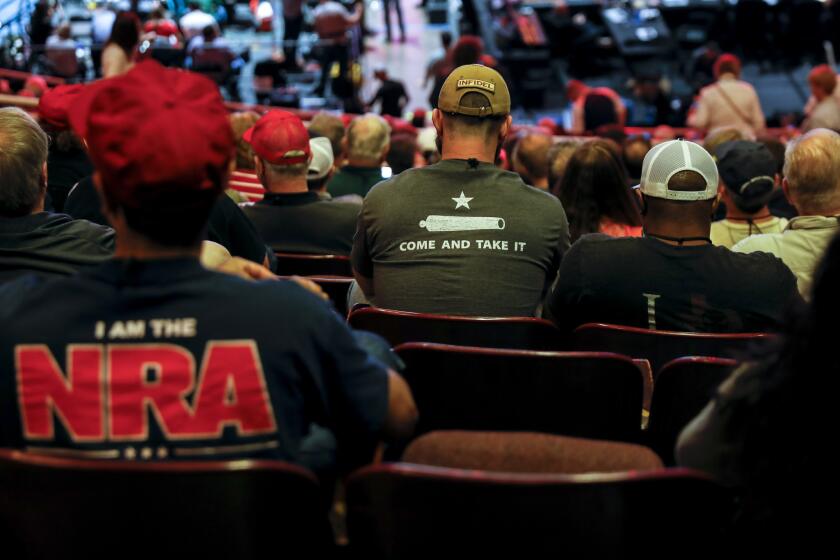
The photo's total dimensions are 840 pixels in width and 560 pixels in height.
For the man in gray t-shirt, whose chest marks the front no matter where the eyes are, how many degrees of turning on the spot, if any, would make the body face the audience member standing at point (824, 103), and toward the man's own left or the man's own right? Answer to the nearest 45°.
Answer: approximately 45° to the man's own right

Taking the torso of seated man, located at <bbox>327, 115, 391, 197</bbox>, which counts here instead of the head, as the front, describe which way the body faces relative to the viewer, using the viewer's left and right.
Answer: facing away from the viewer

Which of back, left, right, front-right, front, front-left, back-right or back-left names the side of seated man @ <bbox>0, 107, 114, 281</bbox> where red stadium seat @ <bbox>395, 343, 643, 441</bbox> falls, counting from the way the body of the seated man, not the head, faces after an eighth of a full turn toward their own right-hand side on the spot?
right

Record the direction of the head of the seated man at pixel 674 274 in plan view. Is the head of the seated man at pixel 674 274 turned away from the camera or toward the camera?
away from the camera

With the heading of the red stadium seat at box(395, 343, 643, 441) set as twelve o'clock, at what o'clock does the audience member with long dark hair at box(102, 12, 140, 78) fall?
The audience member with long dark hair is roughly at 11 o'clock from the red stadium seat.

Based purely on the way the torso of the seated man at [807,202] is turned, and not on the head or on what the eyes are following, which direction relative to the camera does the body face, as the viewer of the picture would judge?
away from the camera

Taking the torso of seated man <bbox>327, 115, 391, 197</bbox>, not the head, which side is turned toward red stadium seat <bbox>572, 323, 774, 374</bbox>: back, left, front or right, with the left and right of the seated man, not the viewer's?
back

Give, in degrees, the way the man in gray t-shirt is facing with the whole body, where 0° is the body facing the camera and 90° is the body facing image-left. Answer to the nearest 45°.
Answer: approximately 180°

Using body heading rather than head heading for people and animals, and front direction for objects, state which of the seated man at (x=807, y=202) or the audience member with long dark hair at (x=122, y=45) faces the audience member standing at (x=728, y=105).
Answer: the seated man

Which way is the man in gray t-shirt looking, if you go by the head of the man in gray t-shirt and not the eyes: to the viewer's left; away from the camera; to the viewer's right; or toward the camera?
away from the camera

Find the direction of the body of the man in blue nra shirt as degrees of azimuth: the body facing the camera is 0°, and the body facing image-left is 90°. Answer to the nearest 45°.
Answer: approximately 180°
